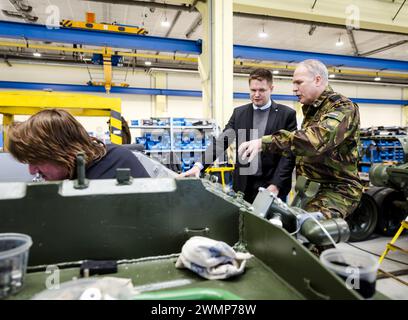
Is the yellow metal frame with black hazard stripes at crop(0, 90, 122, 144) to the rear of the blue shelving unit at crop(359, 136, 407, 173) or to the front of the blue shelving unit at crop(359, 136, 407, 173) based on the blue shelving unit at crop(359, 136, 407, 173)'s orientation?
to the front

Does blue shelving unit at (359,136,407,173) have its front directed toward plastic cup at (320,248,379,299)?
yes

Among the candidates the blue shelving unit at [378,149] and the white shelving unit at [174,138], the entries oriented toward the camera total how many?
2

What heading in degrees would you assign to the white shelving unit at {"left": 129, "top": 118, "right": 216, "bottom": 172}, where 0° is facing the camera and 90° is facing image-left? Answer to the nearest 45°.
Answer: approximately 0°

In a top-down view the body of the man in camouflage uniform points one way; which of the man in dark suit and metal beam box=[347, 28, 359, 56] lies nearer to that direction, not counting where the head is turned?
the man in dark suit

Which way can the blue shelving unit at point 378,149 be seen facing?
toward the camera

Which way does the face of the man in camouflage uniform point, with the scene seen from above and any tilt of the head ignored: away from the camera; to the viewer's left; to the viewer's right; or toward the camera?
to the viewer's left

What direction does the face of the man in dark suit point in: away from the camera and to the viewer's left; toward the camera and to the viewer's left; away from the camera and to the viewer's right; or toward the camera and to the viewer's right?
toward the camera and to the viewer's left

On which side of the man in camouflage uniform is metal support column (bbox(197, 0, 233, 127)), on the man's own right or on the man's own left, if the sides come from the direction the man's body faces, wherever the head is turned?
on the man's own right

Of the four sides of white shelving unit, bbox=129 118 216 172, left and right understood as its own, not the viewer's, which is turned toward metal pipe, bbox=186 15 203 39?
back

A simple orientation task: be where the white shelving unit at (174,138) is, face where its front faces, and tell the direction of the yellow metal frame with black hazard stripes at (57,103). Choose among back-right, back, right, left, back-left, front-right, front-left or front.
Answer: front-right

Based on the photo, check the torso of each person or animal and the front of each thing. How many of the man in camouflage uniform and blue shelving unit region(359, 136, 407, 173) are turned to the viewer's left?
1

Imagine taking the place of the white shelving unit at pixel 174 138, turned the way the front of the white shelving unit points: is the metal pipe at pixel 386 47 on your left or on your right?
on your left

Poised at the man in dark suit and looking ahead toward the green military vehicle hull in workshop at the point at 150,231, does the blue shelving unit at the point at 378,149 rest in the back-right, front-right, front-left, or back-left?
back-left

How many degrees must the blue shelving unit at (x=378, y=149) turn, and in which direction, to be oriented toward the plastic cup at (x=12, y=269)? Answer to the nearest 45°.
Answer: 0° — it already faces it

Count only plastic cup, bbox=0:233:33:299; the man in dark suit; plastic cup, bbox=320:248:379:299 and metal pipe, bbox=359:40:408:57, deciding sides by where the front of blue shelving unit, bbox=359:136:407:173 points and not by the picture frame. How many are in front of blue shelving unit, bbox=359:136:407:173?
3

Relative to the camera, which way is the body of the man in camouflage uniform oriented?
to the viewer's left
